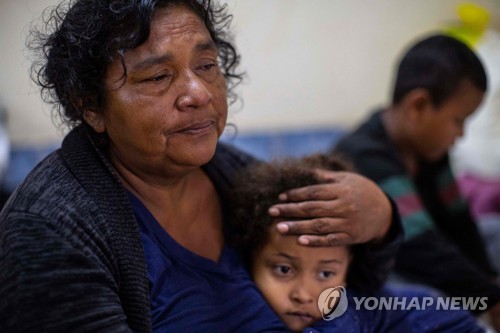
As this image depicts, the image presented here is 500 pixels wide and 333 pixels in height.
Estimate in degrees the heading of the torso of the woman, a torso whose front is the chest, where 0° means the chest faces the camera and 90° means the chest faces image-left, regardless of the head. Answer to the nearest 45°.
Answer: approximately 315°

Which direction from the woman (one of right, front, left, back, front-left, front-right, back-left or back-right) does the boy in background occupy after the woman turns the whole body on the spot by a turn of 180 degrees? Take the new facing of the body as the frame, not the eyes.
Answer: right
